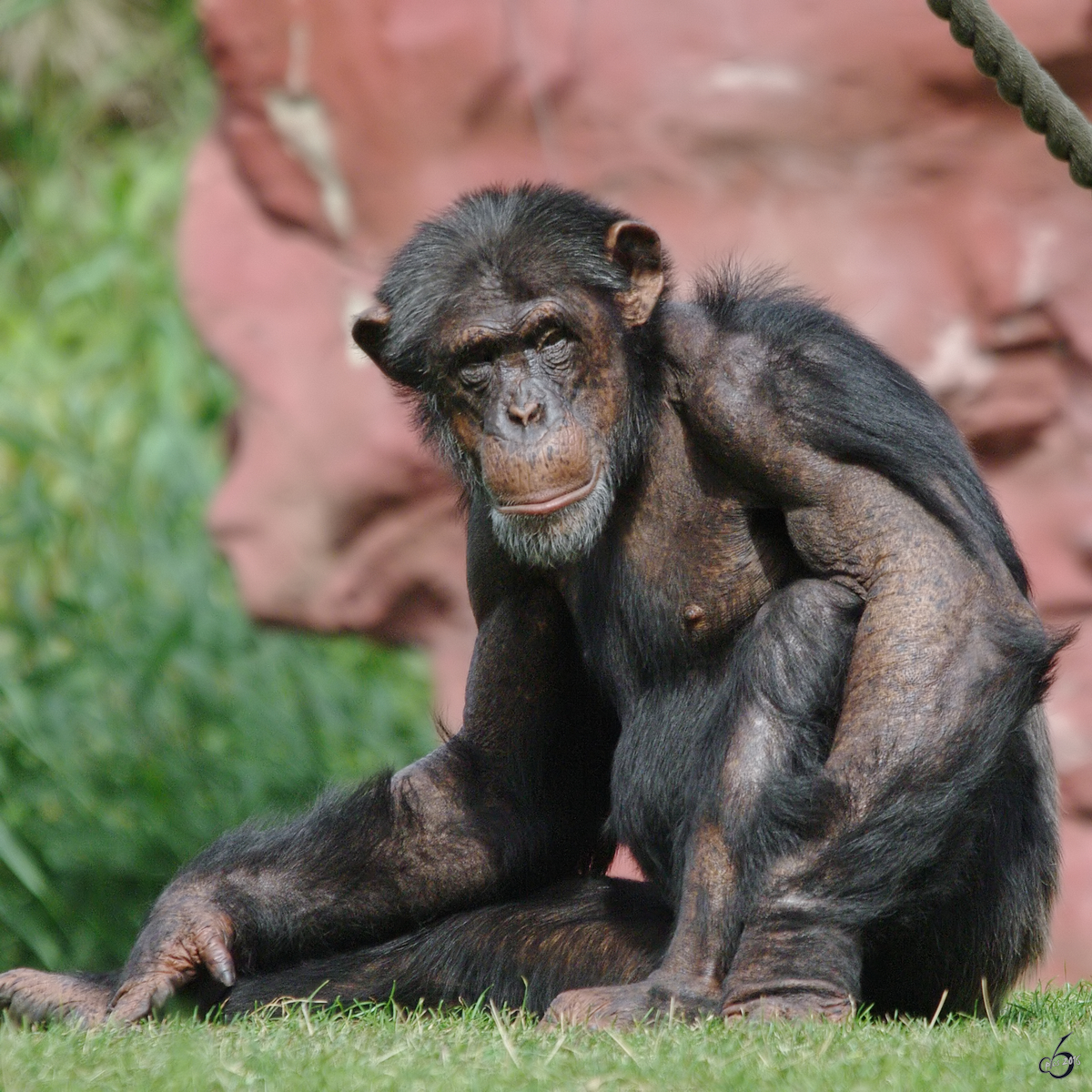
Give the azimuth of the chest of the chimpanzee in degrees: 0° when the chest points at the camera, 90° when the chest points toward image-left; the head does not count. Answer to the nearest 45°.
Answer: approximately 45°
